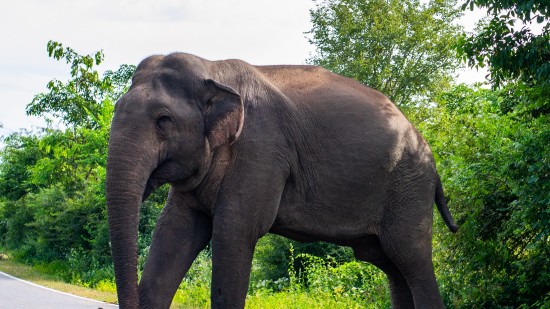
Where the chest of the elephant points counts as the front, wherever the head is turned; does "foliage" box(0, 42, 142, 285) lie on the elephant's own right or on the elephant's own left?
on the elephant's own right

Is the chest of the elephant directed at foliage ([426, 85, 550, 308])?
no

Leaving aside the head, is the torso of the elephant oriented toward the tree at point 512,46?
no

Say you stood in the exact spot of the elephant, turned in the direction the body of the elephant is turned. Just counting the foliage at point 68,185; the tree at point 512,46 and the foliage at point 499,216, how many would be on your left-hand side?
0

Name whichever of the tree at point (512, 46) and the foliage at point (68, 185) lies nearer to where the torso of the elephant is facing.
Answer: the foliage

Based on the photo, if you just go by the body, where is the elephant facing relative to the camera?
to the viewer's left
